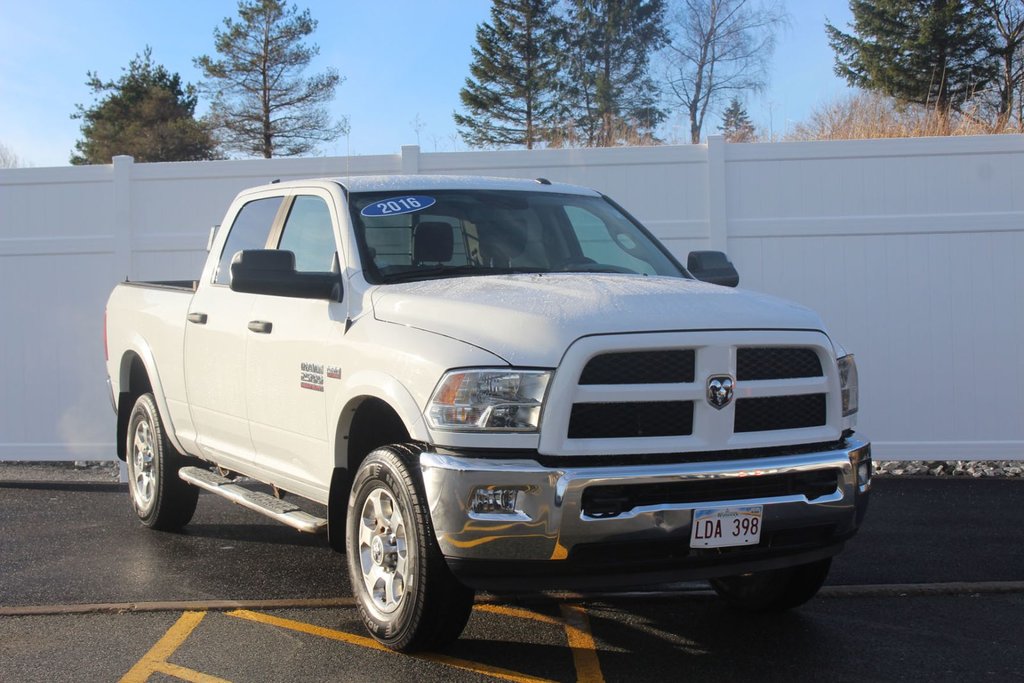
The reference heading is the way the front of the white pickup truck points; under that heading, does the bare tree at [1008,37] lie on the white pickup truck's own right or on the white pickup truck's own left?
on the white pickup truck's own left

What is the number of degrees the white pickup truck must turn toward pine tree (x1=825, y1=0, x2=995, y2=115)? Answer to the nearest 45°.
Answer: approximately 135° to its left

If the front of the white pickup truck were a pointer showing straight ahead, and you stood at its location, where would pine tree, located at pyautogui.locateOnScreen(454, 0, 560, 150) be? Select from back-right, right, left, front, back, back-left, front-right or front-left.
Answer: back-left

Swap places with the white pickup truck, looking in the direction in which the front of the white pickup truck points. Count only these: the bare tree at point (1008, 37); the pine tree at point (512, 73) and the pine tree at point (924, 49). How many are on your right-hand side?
0

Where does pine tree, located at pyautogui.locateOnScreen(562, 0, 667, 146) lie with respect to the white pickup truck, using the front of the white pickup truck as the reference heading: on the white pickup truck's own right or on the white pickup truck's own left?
on the white pickup truck's own left
